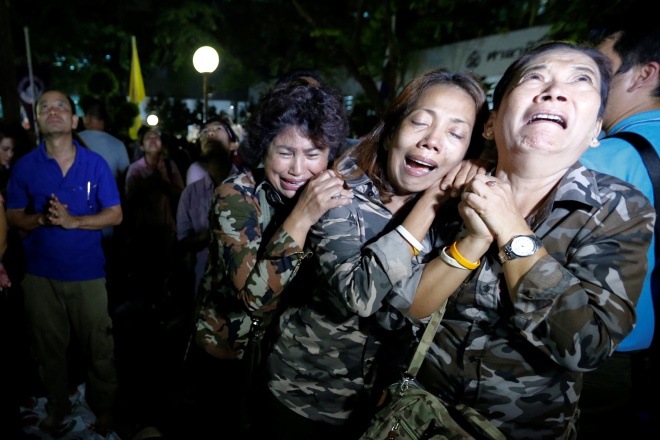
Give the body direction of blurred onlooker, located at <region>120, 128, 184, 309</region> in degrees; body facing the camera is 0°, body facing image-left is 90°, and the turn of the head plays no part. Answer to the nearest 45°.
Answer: approximately 0°

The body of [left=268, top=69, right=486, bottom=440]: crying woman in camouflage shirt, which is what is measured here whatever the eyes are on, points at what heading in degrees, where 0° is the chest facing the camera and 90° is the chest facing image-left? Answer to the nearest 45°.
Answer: approximately 315°

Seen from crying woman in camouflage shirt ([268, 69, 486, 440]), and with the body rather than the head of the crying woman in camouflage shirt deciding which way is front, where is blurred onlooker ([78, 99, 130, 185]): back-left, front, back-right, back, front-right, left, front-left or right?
back

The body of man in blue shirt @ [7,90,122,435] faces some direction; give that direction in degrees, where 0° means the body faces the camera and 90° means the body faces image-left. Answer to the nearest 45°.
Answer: approximately 0°

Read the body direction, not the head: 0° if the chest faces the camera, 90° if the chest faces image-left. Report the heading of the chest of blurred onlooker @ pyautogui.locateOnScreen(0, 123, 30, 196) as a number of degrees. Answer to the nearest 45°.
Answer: approximately 315°

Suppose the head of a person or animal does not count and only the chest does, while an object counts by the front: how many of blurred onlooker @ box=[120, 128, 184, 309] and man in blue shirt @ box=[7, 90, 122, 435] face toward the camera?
2
